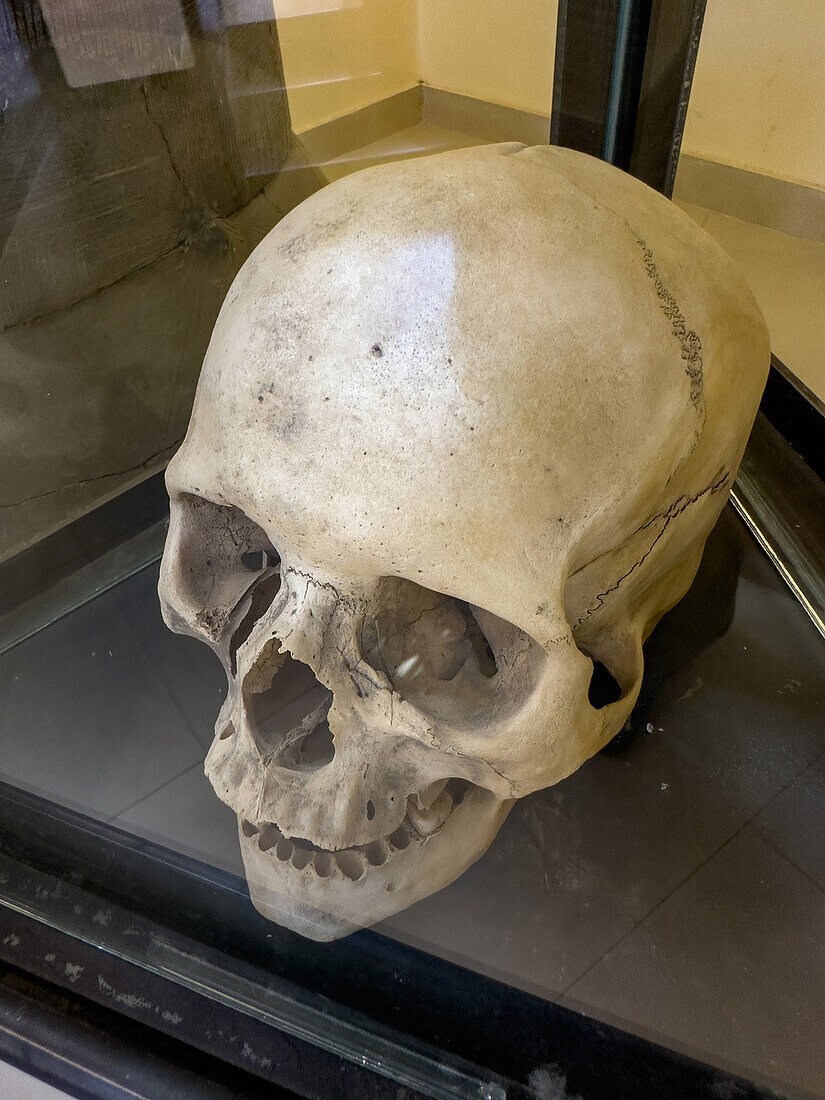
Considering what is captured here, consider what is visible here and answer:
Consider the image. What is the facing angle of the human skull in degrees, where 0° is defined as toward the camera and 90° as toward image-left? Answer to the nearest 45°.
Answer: approximately 45°
